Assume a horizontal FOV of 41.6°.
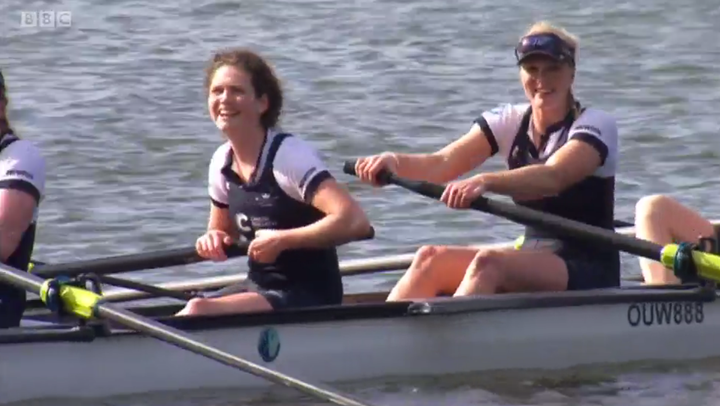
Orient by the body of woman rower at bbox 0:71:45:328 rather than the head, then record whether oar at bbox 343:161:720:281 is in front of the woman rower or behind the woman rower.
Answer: behind

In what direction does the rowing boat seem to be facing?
to the viewer's right

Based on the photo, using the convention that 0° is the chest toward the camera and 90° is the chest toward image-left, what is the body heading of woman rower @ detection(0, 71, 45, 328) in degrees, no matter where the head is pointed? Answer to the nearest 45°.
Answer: approximately 90°

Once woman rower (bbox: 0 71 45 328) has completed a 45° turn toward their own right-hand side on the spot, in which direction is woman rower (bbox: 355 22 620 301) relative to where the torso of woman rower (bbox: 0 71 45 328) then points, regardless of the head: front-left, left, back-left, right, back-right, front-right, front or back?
back-right

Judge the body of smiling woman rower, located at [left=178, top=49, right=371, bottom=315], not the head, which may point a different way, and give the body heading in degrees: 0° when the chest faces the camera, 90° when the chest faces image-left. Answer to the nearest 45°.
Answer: approximately 45°
